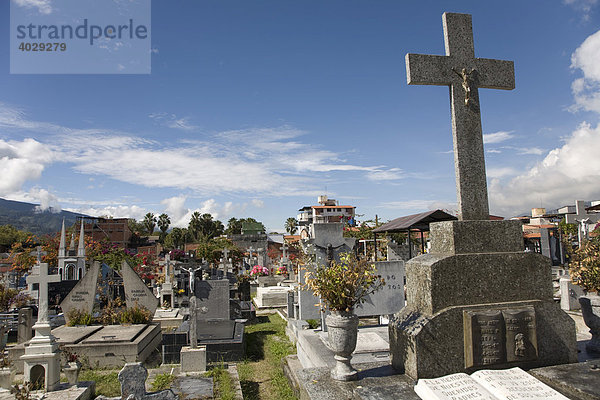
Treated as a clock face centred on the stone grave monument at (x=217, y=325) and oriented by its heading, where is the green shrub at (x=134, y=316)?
The green shrub is roughly at 4 o'clock from the stone grave monument.

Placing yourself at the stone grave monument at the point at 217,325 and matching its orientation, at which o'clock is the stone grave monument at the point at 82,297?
the stone grave monument at the point at 82,297 is roughly at 4 o'clock from the stone grave monument at the point at 217,325.

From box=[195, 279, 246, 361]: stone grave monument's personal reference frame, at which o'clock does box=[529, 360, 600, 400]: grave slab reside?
The grave slab is roughly at 11 o'clock from the stone grave monument.

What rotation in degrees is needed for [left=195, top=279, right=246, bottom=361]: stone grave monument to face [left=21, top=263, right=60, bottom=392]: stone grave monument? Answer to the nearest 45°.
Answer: approximately 45° to its right

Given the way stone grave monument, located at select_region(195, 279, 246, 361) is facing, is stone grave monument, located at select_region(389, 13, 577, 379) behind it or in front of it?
in front

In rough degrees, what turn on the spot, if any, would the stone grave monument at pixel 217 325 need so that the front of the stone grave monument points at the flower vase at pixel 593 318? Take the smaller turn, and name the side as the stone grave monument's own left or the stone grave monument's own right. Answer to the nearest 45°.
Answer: approximately 45° to the stone grave monument's own left

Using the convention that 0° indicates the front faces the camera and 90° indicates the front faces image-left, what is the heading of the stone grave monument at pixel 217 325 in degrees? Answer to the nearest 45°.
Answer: approximately 0°

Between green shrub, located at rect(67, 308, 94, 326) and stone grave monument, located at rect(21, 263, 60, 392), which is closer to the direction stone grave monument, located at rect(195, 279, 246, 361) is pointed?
the stone grave monument

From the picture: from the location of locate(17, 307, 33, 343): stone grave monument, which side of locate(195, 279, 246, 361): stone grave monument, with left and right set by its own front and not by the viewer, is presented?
right

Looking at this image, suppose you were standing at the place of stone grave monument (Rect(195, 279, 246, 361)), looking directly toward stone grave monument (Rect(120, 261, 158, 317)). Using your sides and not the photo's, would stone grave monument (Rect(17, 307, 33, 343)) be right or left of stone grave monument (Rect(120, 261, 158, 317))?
left

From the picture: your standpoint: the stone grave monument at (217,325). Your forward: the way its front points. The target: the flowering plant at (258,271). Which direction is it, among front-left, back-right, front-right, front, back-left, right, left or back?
back

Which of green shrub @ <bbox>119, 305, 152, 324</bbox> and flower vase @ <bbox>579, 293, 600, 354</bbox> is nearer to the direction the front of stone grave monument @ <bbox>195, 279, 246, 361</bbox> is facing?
the flower vase
